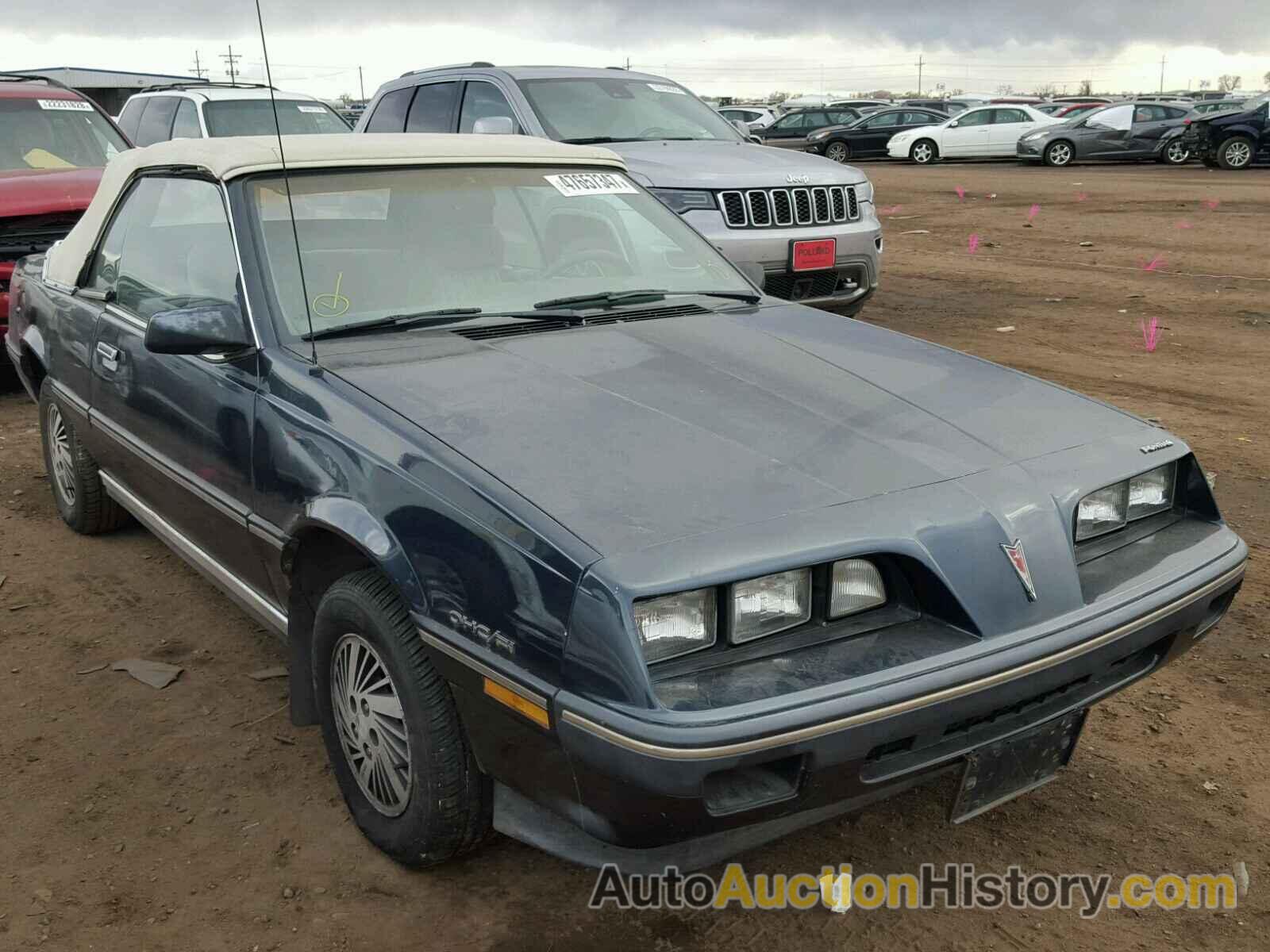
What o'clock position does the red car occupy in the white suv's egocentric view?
The red car is roughly at 2 o'clock from the white suv.

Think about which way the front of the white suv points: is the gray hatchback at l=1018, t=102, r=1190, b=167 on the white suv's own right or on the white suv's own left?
on the white suv's own left

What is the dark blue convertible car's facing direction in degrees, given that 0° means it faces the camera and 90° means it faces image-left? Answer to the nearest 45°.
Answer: approximately 315°

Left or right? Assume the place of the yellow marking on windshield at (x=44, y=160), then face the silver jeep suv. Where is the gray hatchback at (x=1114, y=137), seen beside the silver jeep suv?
left

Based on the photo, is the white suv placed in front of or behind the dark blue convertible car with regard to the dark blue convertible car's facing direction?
behind

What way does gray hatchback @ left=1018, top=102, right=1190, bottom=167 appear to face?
to the viewer's left

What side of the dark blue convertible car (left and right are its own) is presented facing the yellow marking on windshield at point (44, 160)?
back

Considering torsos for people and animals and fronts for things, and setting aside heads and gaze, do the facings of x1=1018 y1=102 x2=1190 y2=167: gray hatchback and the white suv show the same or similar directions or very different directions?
very different directions

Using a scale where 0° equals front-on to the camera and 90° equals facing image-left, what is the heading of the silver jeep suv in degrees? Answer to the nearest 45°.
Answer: approximately 315°

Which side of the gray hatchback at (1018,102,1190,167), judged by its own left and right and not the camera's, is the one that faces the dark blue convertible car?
left

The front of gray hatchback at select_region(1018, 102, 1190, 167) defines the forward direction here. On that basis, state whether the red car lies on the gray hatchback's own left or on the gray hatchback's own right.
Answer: on the gray hatchback's own left
